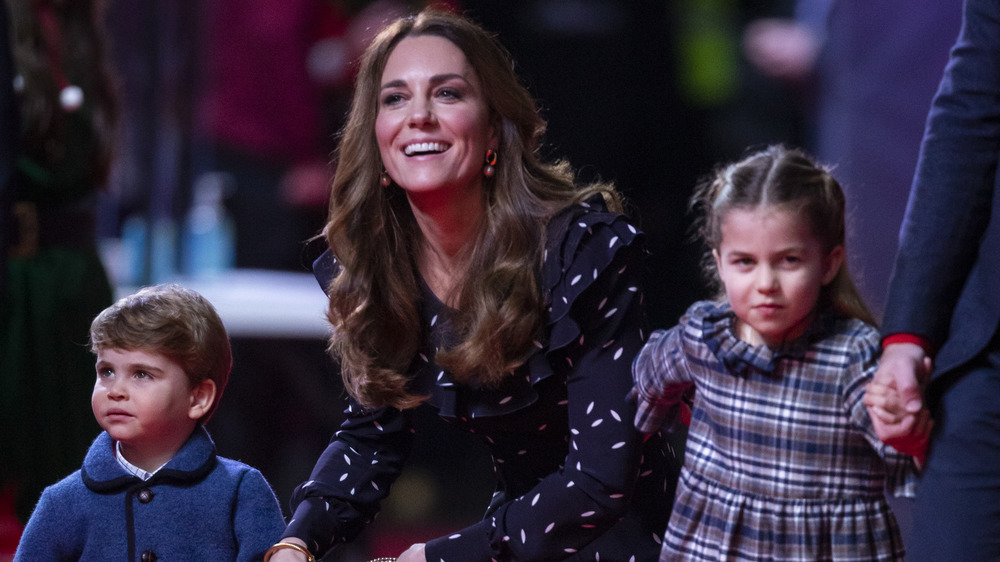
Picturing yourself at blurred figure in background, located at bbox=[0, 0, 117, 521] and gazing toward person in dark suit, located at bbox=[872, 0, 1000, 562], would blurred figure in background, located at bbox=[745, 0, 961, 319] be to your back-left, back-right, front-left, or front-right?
front-left

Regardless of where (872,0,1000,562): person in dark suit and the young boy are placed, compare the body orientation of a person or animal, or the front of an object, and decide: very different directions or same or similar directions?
same or similar directions

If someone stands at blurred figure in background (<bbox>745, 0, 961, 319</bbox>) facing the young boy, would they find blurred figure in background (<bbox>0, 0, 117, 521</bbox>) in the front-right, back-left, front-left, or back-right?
front-right

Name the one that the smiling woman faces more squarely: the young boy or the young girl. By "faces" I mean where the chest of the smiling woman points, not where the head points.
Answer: the young boy

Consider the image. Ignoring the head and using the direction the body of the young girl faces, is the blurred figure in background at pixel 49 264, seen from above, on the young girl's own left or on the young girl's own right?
on the young girl's own right

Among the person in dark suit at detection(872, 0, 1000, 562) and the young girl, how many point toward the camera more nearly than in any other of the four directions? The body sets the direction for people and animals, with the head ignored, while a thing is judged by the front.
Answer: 2

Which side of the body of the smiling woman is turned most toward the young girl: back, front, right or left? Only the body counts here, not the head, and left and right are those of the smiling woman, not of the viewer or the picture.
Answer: left

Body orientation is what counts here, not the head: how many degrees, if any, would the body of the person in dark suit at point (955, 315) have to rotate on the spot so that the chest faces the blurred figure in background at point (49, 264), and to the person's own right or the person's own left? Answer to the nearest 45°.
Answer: approximately 90° to the person's own right

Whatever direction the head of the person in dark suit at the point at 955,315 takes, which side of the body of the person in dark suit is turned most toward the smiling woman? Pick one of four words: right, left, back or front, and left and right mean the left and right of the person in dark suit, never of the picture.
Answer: right

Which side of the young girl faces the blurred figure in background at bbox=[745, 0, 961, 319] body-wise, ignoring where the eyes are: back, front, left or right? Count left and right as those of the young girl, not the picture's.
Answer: back

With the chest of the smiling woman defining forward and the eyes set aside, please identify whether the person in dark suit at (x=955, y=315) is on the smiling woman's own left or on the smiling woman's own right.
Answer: on the smiling woman's own left

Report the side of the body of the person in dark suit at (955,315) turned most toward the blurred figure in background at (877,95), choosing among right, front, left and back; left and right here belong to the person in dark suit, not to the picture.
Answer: back

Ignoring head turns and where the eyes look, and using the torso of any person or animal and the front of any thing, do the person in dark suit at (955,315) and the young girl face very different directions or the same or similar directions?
same or similar directions

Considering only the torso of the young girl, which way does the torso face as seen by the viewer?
toward the camera

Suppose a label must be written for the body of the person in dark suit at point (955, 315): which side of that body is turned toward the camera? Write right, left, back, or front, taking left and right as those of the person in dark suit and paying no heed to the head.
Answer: front
